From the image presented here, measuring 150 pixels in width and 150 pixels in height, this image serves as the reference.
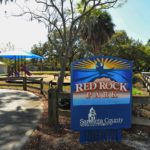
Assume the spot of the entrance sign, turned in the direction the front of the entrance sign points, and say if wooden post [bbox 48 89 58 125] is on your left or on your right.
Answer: on your right

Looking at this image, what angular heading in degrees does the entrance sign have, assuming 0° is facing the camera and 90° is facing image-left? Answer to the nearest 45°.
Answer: approximately 0°
